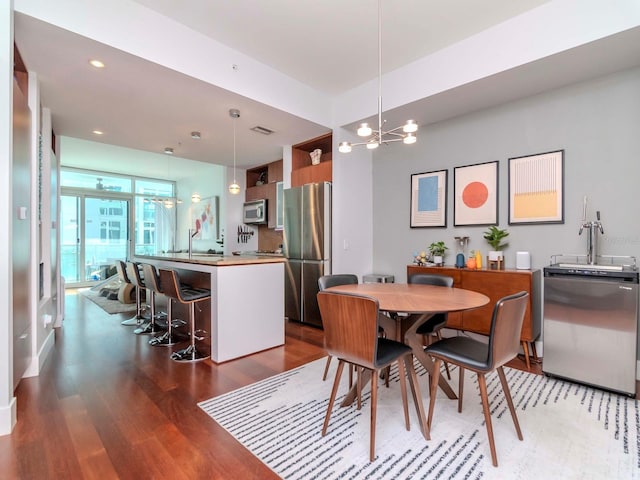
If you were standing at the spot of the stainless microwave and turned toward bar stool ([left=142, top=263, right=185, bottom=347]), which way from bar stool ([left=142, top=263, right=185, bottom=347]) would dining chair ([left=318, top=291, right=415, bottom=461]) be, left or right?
left

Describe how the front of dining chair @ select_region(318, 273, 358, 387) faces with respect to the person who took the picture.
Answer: facing the viewer and to the right of the viewer

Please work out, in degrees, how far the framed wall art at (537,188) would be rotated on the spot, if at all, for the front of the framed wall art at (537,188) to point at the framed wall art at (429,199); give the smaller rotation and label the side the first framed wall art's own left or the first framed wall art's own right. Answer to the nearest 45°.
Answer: approximately 45° to the first framed wall art's own right

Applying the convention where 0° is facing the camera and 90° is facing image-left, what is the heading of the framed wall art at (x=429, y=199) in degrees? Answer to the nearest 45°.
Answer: approximately 45°

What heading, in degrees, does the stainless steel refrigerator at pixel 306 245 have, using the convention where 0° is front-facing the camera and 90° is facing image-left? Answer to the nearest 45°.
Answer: approximately 45°

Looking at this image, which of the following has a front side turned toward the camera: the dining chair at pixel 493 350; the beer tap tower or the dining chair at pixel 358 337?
the beer tap tower

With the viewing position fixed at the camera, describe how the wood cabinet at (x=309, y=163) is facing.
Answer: facing the viewer and to the left of the viewer

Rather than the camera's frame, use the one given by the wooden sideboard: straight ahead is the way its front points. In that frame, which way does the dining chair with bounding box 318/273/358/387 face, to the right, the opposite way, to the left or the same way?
to the left

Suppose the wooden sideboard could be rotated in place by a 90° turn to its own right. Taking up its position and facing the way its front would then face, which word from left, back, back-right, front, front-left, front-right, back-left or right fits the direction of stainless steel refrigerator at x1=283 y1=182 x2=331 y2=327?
front-left

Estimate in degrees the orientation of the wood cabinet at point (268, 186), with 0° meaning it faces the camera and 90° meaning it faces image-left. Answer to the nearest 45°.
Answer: approximately 45°

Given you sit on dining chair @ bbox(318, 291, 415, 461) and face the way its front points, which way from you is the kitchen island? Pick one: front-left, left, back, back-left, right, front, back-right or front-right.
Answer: left

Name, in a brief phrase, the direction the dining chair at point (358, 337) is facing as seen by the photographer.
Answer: facing away from the viewer and to the right of the viewer

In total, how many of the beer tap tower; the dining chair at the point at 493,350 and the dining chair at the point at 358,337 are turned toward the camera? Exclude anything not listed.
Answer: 1

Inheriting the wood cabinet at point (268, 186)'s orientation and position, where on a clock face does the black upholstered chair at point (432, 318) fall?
The black upholstered chair is roughly at 10 o'clock from the wood cabinet.

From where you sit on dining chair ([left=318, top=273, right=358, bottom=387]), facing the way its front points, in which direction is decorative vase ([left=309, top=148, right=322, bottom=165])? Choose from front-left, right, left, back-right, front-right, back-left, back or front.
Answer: back-left

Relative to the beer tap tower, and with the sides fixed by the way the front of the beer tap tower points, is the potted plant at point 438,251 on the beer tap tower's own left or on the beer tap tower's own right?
on the beer tap tower's own right

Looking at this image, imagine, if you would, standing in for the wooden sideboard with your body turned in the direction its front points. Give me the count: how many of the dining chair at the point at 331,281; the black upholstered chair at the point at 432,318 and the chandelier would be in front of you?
3

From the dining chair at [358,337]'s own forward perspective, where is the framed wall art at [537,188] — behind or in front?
in front

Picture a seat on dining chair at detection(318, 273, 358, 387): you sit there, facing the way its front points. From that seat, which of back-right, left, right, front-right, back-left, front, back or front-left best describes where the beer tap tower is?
front-left

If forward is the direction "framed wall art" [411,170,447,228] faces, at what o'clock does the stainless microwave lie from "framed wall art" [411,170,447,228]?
The stainless microwave is roughly at 2 o'clock from the framed wall art.

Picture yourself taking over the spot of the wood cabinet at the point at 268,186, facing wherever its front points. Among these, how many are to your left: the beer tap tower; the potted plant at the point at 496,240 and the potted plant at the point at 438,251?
3

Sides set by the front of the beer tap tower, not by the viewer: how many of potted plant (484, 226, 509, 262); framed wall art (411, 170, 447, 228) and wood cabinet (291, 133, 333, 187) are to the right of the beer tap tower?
3
